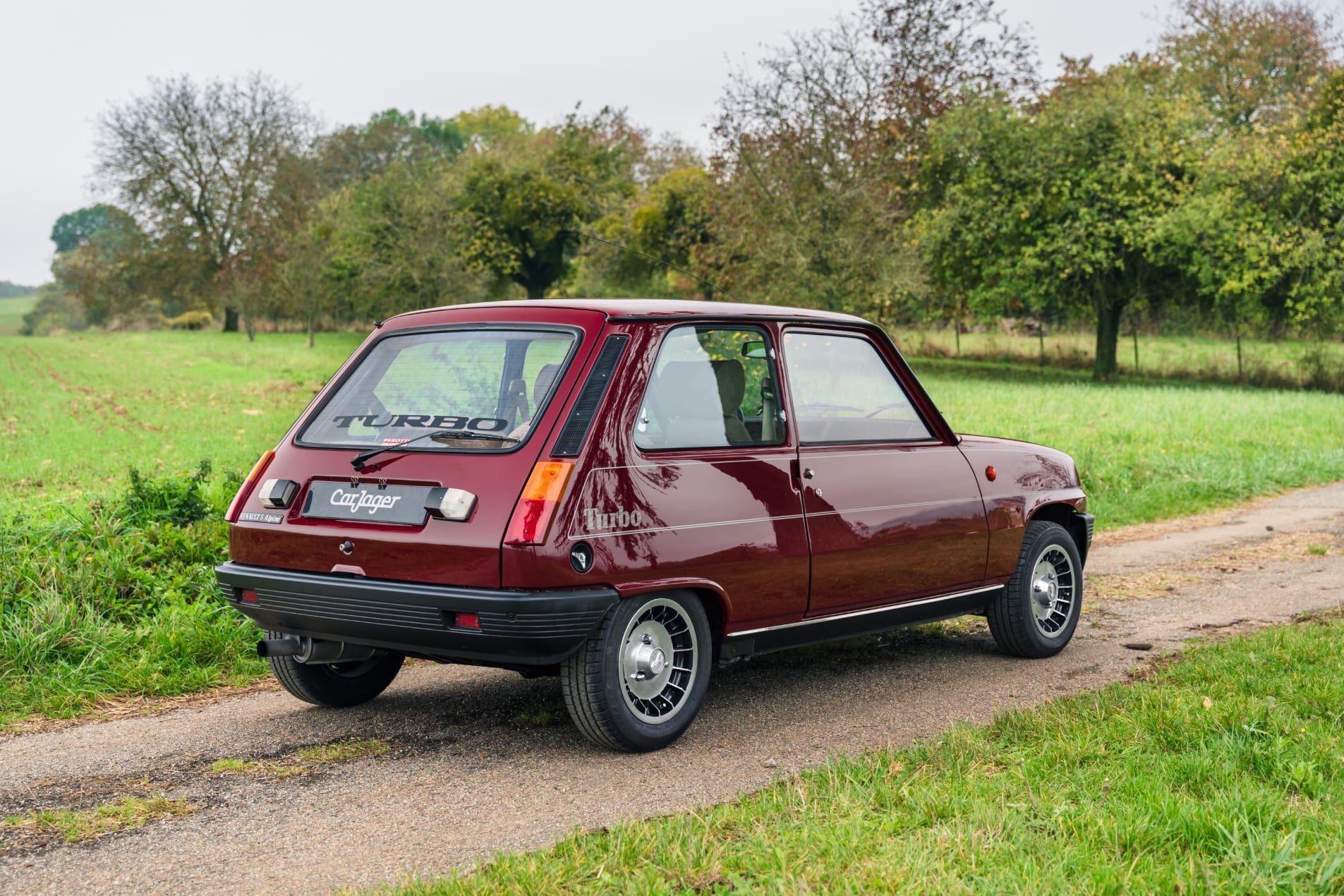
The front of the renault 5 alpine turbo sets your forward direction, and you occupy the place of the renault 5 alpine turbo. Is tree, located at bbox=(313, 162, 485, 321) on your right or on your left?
on your left

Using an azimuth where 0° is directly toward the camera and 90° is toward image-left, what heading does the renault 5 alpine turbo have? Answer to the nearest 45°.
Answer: approximately 225°

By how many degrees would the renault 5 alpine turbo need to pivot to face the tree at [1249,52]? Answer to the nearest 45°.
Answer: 0° — it already faces it

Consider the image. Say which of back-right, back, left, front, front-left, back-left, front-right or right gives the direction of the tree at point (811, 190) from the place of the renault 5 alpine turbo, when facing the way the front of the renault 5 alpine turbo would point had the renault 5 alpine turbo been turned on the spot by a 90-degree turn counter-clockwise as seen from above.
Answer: front-right

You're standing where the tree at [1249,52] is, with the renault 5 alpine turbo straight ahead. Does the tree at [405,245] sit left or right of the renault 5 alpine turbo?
right

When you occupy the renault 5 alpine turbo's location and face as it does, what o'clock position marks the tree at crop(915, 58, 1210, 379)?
The tree is roughly at 11 o'clock from the renault 5 alpine turbo.

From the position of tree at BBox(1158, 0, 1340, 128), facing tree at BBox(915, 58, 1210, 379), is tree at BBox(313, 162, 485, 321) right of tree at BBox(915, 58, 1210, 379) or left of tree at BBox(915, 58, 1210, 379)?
right
